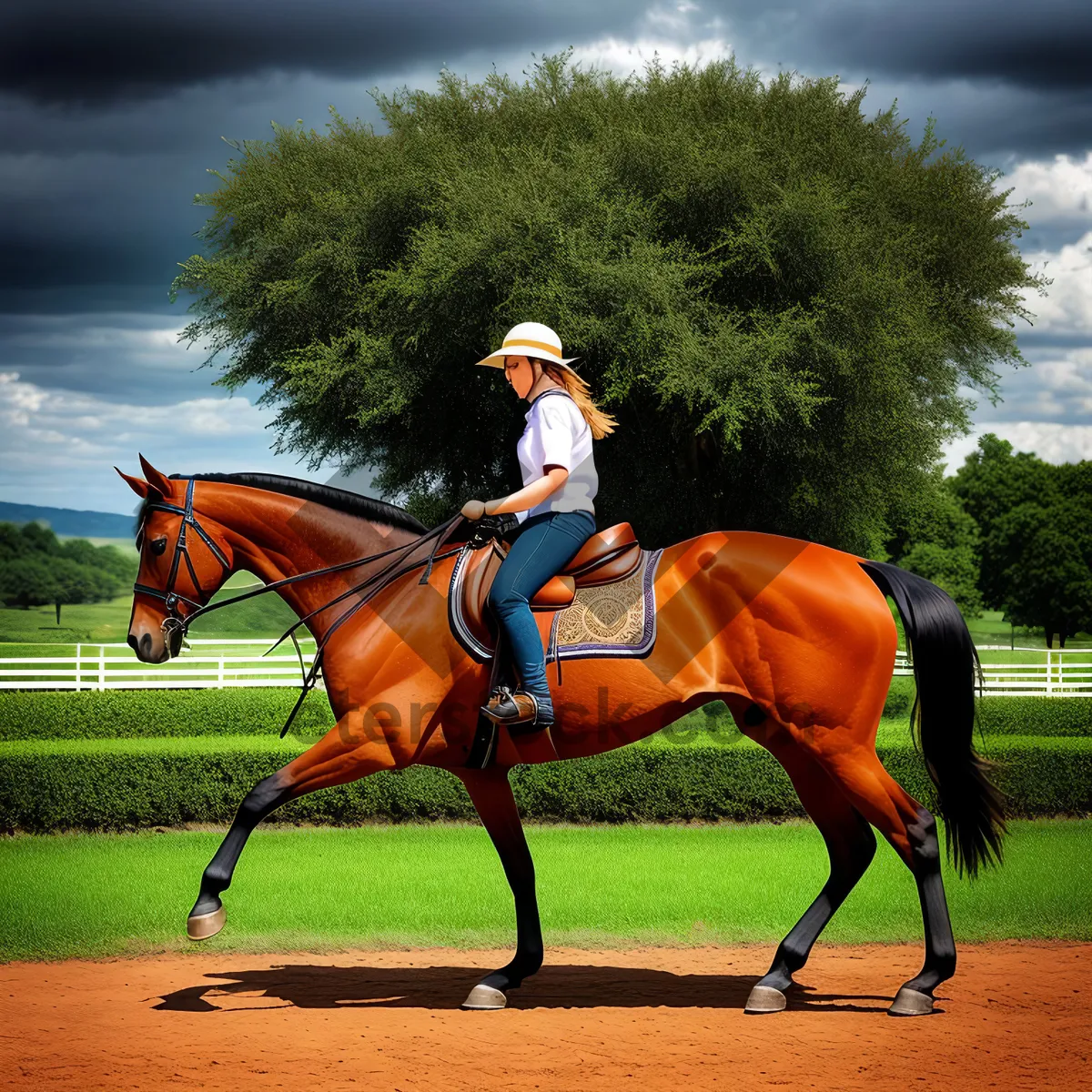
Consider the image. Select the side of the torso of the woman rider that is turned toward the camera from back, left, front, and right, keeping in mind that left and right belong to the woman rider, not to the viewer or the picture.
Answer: left

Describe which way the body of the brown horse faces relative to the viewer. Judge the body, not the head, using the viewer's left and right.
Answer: facing to the left of the viewer

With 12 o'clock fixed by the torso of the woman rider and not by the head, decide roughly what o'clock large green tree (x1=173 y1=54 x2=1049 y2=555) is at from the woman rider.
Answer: The large green tree is roughly at 3 o'clock from the woman rider.

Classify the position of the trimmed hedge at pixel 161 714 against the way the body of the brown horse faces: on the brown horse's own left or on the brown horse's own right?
on the brown horse's own right

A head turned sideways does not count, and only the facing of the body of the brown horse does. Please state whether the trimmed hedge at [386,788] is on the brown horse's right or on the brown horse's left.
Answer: on the brown horse's right

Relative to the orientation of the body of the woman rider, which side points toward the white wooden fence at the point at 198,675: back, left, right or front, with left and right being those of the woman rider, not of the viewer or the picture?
right

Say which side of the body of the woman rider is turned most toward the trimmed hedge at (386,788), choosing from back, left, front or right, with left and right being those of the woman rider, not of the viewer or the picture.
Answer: right
